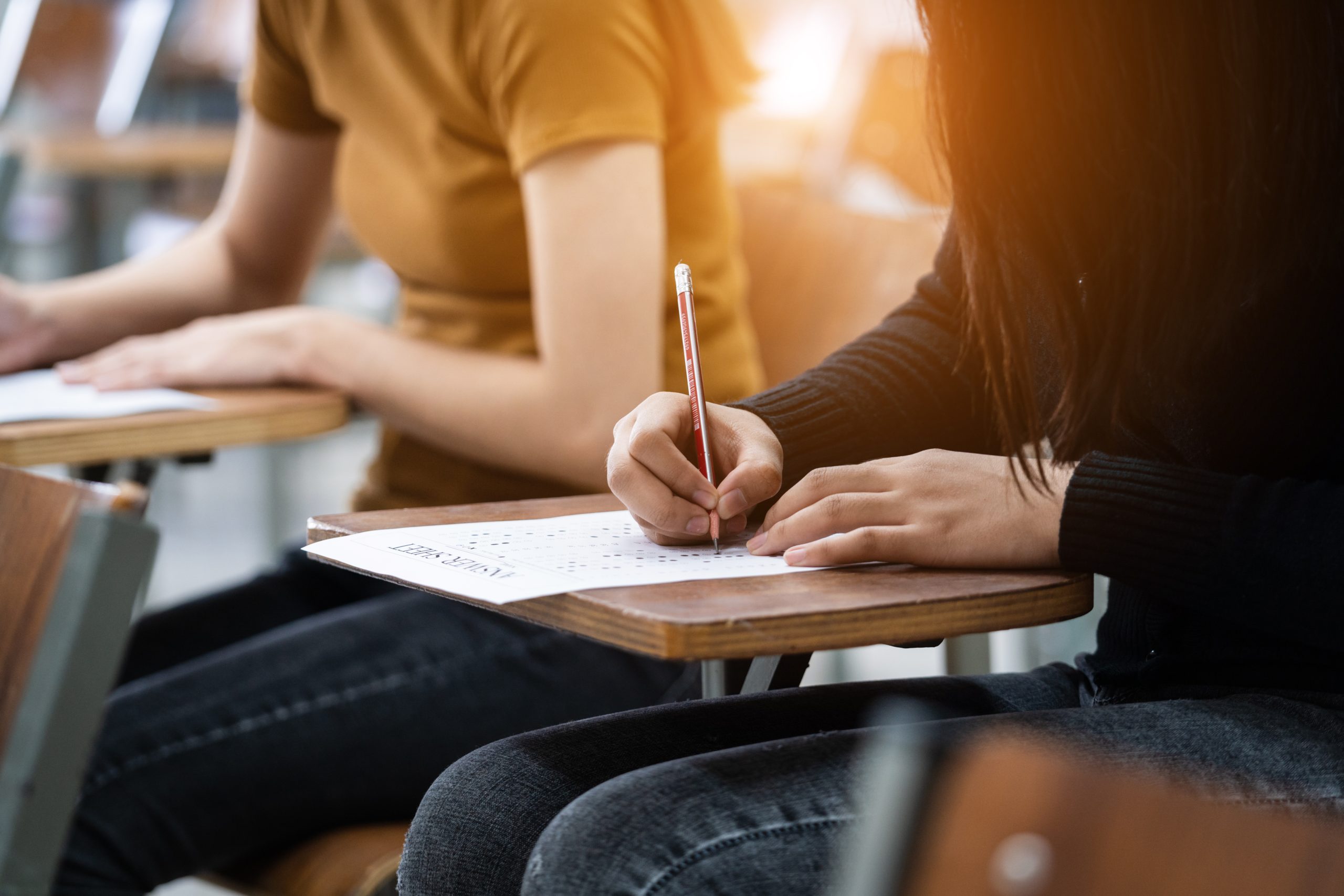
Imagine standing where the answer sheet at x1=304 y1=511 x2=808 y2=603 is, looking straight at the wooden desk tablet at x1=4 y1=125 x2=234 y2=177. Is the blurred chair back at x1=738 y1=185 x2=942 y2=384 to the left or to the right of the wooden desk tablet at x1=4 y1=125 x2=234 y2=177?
right

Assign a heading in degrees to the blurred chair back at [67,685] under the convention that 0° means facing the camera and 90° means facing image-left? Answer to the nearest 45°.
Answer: approximately 45°

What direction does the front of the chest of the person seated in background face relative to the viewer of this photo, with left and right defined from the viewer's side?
facing the viewer and to the left of the viewer

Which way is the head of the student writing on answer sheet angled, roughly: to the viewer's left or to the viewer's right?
to the viewer's left

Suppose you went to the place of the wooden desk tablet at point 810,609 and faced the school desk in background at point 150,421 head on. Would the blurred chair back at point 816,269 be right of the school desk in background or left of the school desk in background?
right

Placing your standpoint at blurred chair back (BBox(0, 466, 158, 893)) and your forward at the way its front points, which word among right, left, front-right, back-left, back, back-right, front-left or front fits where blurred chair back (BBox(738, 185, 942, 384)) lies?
back
